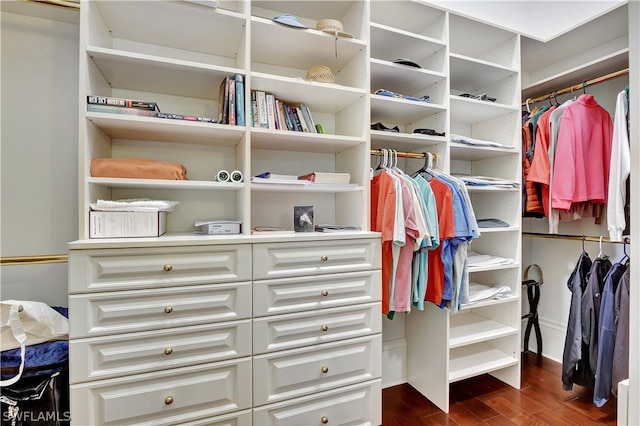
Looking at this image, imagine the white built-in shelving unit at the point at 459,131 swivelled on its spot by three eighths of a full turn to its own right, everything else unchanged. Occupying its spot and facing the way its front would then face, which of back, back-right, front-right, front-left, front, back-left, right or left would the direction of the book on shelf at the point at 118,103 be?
front-left

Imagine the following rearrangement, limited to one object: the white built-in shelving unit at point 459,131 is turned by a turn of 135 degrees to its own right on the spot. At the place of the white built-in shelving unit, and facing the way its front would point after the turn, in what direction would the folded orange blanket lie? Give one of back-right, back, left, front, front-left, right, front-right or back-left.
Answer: front-left

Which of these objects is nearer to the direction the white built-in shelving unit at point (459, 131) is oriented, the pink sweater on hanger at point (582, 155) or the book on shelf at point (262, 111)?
the pink sweater on hanger

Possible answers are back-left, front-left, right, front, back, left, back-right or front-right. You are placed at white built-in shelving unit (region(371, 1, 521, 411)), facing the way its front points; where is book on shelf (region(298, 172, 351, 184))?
right

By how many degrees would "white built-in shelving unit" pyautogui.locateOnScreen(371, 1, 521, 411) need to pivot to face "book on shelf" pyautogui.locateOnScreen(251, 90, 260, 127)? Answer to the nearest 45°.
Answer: approximately 90° to its right

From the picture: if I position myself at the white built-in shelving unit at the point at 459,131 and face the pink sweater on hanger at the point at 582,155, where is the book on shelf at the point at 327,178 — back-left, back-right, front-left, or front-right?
back-right

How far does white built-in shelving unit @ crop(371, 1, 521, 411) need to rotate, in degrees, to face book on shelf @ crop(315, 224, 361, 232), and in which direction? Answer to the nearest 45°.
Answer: approximately 90° to its right

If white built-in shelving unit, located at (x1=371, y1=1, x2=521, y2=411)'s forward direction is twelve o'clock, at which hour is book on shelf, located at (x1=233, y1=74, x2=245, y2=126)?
The book on shelf is roughly at 3 o'clock from the white built-in shelving unit.

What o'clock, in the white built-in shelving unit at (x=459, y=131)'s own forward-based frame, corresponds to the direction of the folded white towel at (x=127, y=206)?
The folded white towel is roughly at 3 o'clock from the white built-in shelving unit.

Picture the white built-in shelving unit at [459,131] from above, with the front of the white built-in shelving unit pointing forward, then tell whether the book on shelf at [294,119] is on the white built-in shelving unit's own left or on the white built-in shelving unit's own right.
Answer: on the white built-in shelving unit's own right

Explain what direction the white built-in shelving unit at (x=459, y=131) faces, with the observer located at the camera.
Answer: facing the viewer and to the right of the viewer

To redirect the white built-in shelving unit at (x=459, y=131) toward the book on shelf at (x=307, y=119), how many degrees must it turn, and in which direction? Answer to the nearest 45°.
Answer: approximately 90° to its right

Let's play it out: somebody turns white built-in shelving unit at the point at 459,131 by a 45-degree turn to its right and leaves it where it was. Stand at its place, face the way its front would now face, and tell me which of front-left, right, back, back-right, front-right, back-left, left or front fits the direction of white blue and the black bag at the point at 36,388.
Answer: front-right

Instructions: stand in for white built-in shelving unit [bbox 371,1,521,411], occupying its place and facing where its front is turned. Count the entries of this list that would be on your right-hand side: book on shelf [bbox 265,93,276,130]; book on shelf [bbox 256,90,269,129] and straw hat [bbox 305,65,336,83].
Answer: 3

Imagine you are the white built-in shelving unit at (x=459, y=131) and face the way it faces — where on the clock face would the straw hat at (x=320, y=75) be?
The straw hat is roughly at 3 o'clock from the white built-in shelving unit.

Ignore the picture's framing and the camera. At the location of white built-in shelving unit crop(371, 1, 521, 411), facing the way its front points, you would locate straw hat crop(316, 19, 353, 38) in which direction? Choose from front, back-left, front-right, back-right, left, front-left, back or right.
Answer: right

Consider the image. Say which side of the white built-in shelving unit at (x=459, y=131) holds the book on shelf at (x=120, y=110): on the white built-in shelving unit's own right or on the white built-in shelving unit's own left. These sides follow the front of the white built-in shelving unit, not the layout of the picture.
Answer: on the white built-in shelving unit's own right
